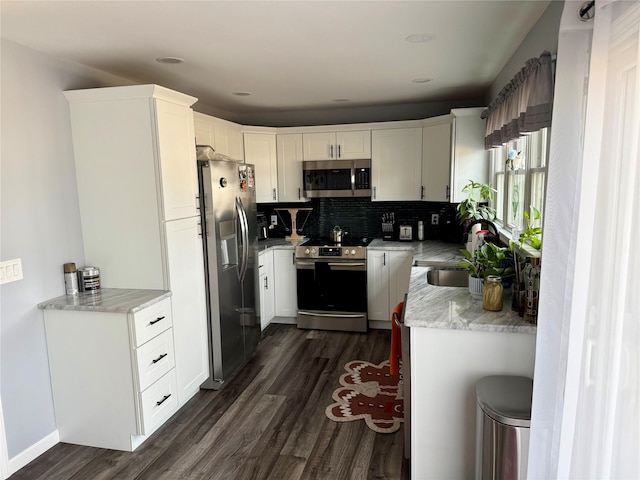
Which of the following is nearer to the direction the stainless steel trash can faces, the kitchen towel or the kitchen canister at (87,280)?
the kitchen canister

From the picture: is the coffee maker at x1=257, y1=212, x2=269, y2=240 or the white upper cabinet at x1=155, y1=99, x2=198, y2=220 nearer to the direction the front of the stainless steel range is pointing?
the white upper cabinet

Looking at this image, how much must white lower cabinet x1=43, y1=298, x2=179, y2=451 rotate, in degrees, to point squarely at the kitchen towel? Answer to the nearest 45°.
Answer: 0° — it already faces it

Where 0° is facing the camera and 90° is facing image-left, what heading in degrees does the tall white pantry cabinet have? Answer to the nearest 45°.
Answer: approximately 315°

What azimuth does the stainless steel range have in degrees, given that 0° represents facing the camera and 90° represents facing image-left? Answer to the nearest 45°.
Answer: approximately 0°

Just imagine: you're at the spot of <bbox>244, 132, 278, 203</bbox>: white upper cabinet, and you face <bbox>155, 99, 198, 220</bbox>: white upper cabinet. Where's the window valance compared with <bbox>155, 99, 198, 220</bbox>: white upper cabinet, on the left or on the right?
left

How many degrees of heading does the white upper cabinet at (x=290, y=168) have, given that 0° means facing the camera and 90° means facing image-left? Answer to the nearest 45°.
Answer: approximately 0°

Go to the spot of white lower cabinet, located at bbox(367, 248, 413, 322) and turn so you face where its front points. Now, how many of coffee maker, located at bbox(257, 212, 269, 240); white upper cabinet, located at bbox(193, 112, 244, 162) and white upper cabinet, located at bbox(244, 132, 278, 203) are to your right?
3

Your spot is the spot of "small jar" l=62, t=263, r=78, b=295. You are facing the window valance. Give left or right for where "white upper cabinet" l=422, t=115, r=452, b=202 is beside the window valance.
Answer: left

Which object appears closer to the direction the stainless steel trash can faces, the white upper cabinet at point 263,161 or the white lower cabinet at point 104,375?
the white lower cabinet
